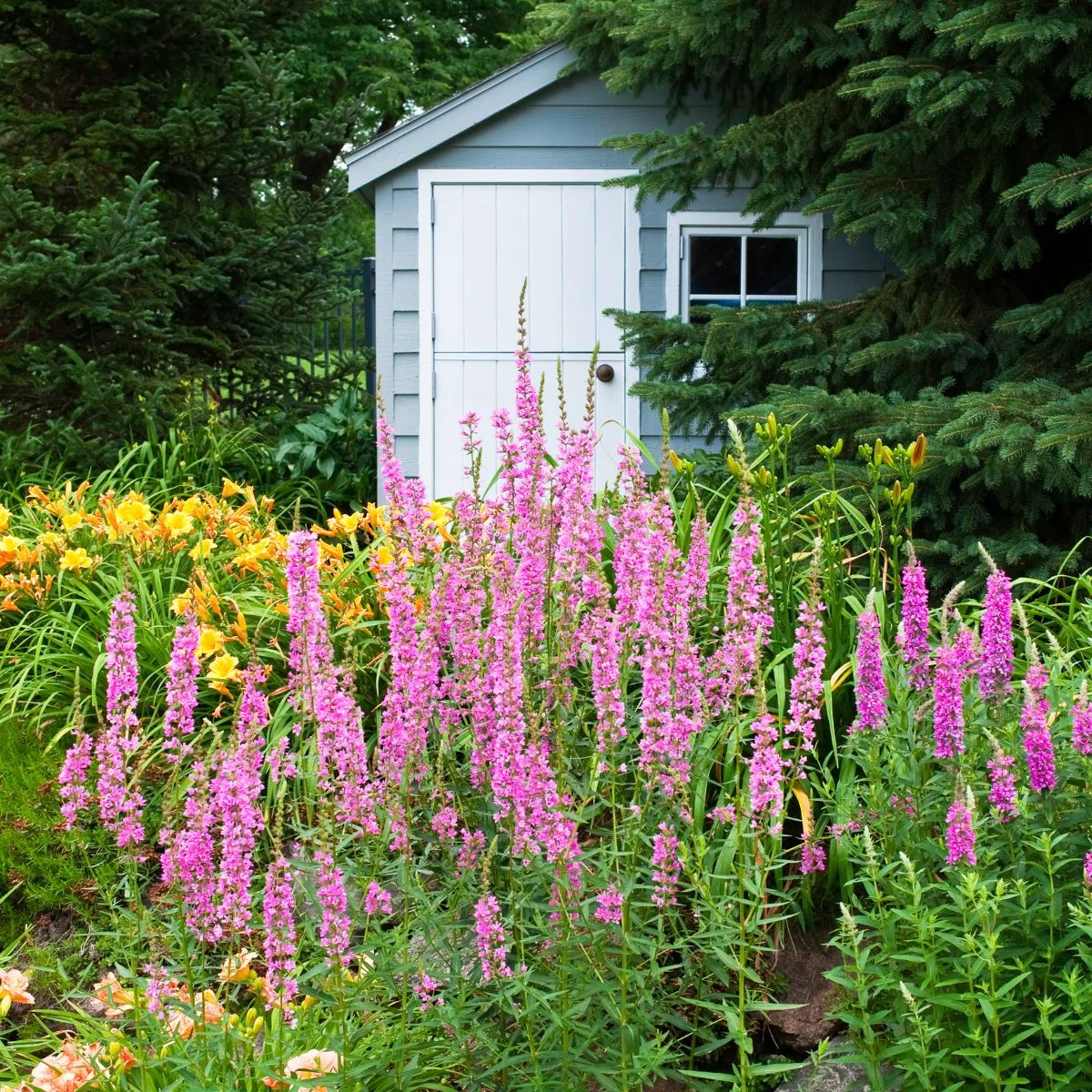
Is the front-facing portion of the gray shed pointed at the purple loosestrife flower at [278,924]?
yes

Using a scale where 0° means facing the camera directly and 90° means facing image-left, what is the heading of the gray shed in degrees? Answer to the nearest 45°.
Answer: approximately 0°

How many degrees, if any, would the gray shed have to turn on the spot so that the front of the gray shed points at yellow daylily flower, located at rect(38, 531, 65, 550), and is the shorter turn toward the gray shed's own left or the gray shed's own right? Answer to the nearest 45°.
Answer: approximately 45° to the gray shed's own right

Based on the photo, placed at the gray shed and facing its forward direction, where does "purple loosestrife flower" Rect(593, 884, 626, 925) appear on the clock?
The purple loosestrife flower is roughly at 12 o'clock from the gray shed.

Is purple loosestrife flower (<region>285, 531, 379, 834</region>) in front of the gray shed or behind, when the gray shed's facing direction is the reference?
in front

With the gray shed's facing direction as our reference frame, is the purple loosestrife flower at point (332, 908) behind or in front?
in front

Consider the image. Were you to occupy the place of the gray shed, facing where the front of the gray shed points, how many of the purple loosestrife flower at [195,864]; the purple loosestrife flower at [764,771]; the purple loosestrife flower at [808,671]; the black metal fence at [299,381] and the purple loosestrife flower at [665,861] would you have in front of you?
4

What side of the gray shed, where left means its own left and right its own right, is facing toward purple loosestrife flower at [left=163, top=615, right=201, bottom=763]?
front

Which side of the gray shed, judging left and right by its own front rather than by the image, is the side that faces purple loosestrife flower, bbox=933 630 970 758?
front

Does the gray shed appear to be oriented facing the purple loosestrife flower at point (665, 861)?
yes

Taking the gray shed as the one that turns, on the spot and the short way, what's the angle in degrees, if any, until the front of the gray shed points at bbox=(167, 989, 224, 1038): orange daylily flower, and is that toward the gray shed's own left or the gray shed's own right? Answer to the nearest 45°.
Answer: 0° — it already faces it
